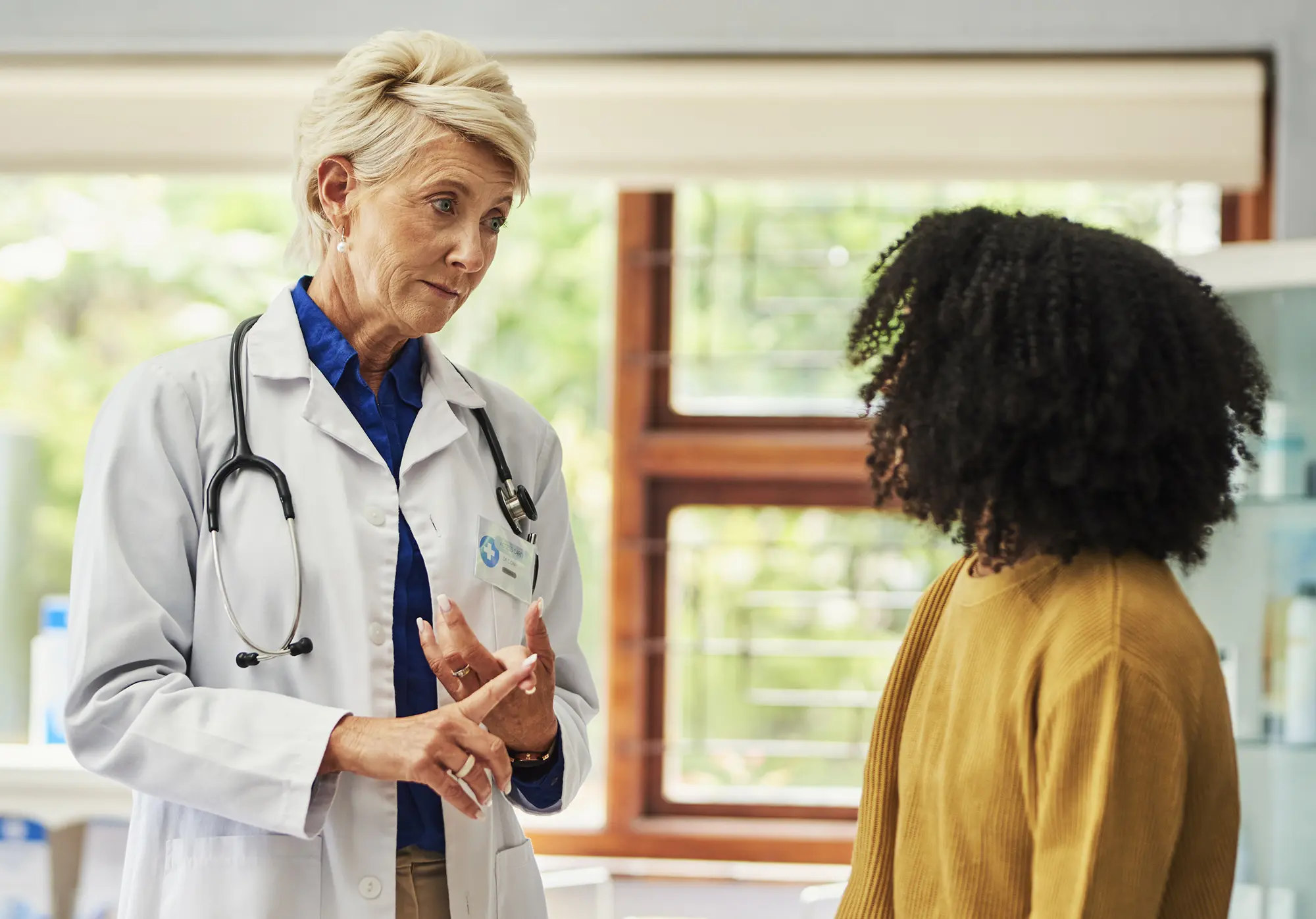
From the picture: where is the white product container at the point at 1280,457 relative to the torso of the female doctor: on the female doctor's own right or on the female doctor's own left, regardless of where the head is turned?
on the female doctor's own left

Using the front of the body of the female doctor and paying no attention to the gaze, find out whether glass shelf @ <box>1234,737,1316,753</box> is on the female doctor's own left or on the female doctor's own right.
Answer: on the female doctor's own left

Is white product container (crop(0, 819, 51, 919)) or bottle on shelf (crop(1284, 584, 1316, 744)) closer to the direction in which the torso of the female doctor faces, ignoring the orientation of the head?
the bottle on shelf

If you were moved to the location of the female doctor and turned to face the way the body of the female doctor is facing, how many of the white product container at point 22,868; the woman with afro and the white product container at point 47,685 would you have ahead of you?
1

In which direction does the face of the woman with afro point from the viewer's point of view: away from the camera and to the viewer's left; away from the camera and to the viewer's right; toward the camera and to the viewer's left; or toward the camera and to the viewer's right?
away from the camera and to the viewer's left

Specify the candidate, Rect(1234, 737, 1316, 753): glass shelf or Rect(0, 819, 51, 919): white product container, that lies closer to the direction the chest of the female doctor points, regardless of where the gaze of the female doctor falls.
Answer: the glass shelf
